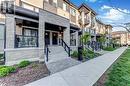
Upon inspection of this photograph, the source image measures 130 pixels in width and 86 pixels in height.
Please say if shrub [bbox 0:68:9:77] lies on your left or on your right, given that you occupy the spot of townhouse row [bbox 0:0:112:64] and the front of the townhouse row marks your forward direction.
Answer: on your right

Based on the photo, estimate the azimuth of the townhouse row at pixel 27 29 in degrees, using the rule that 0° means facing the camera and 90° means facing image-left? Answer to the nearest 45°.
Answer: approximately 315°
